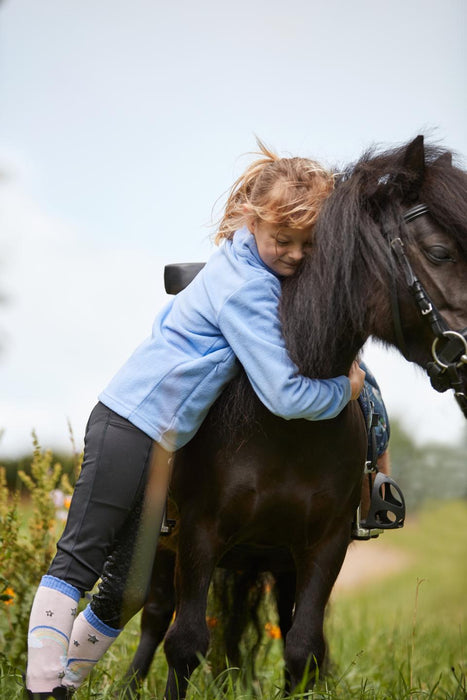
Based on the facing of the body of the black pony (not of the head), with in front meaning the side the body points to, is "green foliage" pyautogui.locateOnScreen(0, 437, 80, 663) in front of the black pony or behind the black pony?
behind

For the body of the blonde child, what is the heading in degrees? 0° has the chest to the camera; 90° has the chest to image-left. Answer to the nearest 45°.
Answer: approximately 270°

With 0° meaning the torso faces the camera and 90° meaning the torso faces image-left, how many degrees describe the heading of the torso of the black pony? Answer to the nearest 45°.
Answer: approximately 315°

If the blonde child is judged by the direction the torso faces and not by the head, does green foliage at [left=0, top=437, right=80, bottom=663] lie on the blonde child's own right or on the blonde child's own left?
on the blonde child's own left
